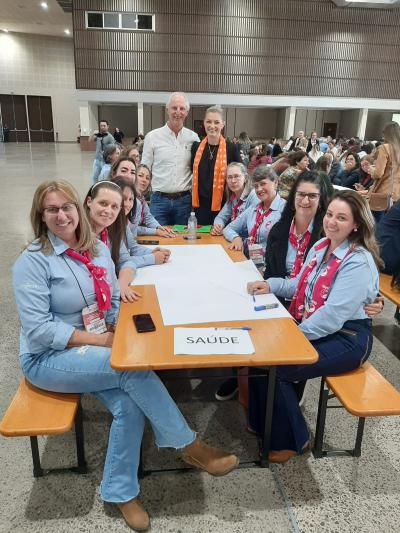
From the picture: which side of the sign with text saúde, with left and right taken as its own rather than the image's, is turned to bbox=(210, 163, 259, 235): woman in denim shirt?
back

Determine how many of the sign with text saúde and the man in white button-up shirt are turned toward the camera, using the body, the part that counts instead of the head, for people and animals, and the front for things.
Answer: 2

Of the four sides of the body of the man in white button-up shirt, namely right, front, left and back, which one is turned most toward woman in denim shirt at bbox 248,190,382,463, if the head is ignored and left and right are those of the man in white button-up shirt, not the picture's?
front

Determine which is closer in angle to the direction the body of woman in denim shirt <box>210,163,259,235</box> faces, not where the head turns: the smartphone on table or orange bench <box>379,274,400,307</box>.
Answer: the smartphone on table

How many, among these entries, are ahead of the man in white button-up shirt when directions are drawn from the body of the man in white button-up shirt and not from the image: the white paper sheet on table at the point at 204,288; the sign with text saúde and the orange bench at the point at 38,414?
3

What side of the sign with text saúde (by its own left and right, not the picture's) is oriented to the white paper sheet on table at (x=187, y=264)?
back

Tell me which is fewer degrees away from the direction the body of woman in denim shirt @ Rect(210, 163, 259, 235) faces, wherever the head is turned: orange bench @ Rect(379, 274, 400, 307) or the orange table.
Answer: the orange table

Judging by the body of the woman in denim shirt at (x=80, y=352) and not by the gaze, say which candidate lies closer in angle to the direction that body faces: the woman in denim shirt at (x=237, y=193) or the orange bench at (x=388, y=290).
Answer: the orange bench

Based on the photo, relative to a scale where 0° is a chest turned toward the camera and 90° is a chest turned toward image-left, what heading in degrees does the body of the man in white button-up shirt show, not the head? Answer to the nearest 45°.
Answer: approximately 0°

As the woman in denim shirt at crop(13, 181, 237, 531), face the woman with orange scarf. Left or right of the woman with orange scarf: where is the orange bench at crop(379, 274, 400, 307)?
right

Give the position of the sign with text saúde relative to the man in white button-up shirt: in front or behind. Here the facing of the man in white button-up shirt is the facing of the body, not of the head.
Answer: in front

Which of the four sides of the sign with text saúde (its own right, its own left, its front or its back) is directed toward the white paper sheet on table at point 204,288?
back

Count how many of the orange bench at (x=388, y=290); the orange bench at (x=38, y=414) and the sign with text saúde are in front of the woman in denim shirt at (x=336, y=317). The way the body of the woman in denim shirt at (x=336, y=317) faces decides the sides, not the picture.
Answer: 2
